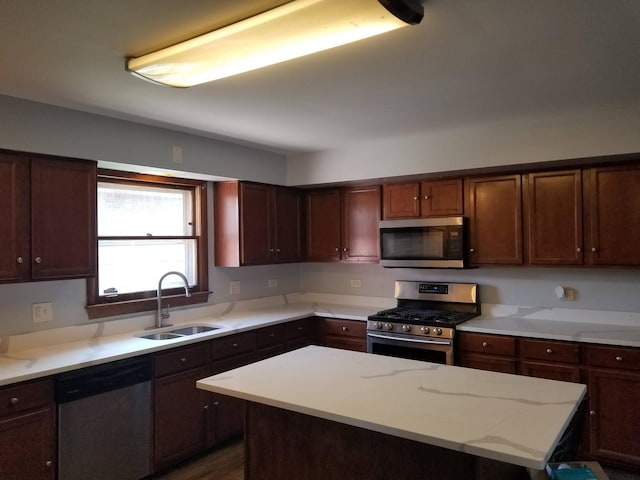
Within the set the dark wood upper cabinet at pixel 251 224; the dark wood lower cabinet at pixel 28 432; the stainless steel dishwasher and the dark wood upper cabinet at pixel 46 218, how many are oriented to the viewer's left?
0

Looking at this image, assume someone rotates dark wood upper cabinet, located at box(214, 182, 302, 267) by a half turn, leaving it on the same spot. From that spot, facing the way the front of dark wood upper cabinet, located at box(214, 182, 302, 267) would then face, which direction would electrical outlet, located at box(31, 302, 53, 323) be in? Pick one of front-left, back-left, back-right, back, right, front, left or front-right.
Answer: left

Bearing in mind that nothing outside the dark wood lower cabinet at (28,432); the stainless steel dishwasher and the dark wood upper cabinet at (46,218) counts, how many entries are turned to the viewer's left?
0

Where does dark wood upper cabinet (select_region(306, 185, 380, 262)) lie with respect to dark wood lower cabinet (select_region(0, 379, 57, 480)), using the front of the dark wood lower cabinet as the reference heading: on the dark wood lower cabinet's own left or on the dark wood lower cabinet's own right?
on the dark wood lower cabinet's own left

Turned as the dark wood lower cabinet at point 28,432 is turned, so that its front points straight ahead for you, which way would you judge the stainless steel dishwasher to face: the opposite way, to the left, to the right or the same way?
the same way

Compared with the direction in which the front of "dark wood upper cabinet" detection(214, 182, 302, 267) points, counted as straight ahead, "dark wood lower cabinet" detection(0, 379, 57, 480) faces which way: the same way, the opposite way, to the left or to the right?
the same way

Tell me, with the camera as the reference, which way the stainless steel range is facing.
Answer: facing the viewer and to the left of the viewer

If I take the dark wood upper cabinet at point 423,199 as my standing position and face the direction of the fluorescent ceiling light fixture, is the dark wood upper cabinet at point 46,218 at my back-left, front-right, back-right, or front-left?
front-right

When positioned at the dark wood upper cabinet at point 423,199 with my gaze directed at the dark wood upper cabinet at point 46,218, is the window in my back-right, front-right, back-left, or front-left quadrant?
front-right

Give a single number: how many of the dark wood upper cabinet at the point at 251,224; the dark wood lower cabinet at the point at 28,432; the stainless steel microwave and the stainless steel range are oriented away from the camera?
0

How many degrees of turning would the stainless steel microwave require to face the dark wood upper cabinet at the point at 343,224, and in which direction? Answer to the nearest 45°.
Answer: approximately 90° to its right

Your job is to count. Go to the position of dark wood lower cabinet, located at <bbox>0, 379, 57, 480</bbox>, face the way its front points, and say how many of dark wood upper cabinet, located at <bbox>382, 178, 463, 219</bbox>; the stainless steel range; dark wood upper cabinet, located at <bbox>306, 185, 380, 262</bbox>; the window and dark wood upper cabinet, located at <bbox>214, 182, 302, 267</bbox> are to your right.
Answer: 0

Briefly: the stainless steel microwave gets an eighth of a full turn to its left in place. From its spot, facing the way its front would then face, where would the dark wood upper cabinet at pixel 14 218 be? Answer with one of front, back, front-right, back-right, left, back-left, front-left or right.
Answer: front-right

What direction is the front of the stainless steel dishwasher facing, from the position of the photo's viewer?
facing the viewer and to the right of the viewer

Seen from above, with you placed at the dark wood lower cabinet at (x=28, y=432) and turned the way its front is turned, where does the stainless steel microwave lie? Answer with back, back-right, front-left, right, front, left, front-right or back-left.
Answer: front-left
